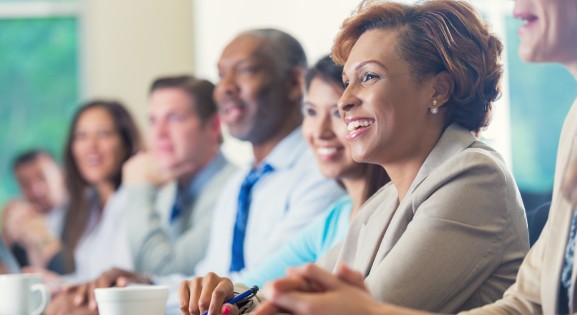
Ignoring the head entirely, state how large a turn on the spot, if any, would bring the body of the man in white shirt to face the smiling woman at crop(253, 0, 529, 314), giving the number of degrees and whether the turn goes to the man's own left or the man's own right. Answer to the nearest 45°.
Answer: approximately 45° to the man's own left

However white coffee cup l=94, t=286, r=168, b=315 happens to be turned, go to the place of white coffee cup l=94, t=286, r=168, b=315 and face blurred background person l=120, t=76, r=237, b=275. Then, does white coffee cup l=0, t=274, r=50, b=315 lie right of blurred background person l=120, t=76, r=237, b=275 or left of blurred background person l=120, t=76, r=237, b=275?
left

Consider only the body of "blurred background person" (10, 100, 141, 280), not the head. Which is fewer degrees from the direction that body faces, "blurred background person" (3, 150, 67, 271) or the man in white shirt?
the man in white shirt
